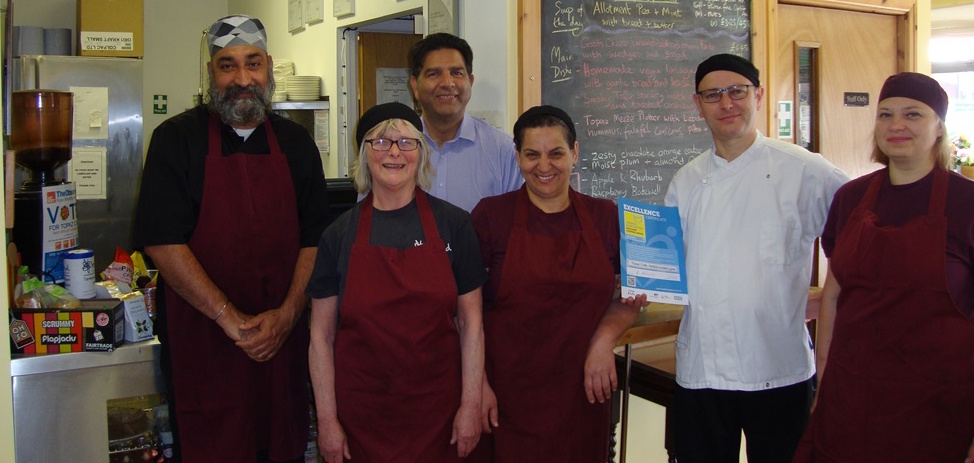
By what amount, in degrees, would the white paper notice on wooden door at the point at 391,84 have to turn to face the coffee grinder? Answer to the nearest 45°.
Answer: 0° — it already faces it

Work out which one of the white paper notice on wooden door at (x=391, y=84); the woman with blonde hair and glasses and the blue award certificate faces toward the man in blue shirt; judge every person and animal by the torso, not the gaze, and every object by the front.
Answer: the white paper notice on wooden door

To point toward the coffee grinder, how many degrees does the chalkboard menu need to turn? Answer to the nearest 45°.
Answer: approximately 45° to its right

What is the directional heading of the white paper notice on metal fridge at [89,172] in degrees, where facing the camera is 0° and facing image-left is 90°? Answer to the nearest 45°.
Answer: approximately 0°
